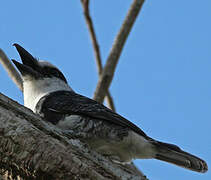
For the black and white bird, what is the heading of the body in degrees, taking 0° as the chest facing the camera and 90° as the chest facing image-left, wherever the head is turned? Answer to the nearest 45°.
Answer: approximately 90°
